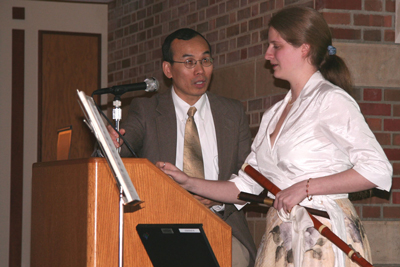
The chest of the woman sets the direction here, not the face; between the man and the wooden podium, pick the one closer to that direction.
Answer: the wooden podium

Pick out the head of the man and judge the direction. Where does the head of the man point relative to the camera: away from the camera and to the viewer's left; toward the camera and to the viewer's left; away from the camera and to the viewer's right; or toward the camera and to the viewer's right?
toward the camera and to the viewer's right

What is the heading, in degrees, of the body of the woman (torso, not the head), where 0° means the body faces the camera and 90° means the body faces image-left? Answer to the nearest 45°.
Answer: approximately 45°

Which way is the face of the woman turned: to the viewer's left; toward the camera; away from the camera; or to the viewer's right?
to the viewer's left

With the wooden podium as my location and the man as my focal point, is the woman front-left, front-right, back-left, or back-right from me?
front-right

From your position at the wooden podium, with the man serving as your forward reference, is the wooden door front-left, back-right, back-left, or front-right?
front-left

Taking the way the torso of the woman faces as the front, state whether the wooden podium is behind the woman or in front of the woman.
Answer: in front

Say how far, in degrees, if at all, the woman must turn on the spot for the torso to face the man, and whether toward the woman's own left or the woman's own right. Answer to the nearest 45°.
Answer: approximately 90° to the woman's own right

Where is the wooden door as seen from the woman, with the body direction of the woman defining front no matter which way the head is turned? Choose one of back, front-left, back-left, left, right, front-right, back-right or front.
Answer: right

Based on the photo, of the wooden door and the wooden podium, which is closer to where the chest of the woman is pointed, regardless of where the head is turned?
the wooden podium
